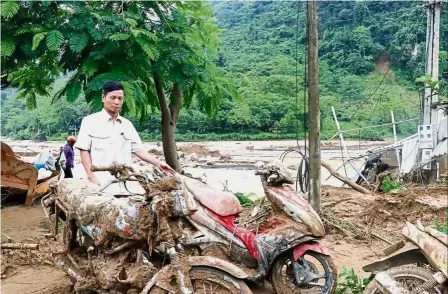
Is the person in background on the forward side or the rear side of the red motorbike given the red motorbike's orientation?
on the rear side

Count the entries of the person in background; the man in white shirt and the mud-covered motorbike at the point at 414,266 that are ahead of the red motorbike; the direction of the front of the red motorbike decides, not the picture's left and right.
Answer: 1

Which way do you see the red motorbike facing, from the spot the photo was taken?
facing the viewer and to the right of the viewer

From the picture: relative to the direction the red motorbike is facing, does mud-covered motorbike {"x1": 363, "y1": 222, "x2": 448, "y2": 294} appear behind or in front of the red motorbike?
in front

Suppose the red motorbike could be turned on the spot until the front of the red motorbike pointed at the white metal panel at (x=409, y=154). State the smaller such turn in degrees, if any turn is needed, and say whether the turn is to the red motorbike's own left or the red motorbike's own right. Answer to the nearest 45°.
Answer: approximately 90° to the red motorbike's own left

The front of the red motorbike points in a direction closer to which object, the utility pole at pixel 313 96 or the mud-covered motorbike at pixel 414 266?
the mud-covered motorbike

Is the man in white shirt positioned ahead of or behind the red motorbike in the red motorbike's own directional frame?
behind
